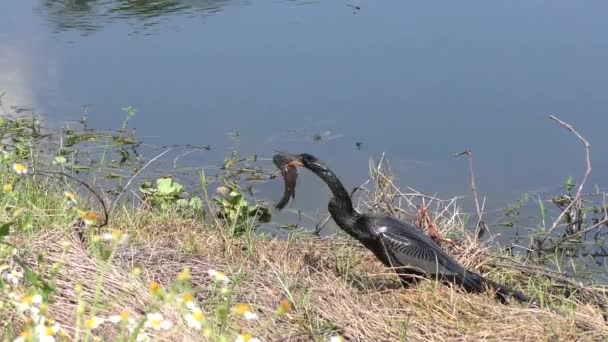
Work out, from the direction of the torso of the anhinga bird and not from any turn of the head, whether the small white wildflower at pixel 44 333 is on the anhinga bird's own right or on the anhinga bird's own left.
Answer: on the anhinga bird's own left

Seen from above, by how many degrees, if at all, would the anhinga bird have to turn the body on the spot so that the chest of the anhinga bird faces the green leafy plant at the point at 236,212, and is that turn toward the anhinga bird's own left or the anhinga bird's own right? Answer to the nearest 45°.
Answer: approximately 45° to the anhinga bird's own right

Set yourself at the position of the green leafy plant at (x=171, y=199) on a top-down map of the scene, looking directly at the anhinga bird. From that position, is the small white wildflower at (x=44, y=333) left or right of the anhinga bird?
right

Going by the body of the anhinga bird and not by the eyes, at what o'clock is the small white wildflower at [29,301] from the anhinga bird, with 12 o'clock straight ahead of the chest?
The small white wildflower is roughly at 10 o'clock from the anhinga bird.

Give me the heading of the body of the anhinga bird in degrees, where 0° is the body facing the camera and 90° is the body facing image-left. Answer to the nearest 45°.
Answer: approximately 90°

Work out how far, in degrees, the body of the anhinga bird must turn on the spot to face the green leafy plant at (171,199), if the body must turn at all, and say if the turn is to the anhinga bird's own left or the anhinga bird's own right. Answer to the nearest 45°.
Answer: approximately 45° to the anhinga bird's own right
